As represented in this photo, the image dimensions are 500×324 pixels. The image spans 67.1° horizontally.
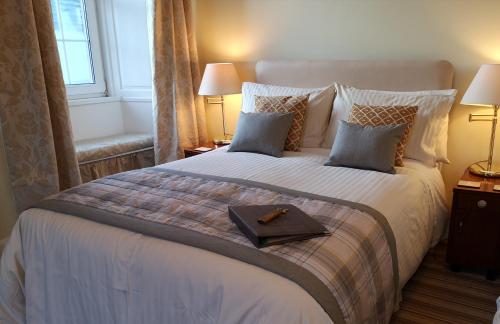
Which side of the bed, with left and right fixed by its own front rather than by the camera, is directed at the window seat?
right

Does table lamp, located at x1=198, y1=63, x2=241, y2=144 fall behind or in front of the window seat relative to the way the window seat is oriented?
in front

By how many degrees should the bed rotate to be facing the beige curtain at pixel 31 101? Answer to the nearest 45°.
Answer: approximately 90° to its right

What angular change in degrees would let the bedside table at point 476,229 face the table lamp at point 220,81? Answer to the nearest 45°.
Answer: approximately 45° to its right

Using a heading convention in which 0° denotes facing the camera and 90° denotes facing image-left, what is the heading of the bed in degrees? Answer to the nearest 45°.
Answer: approximately 45°

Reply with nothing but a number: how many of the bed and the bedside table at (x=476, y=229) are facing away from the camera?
0

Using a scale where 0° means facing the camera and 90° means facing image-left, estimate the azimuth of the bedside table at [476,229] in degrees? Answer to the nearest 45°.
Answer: approximately 45°

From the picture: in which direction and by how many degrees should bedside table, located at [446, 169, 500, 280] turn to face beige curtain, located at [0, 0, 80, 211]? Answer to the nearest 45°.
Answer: approximately 45° to its right
